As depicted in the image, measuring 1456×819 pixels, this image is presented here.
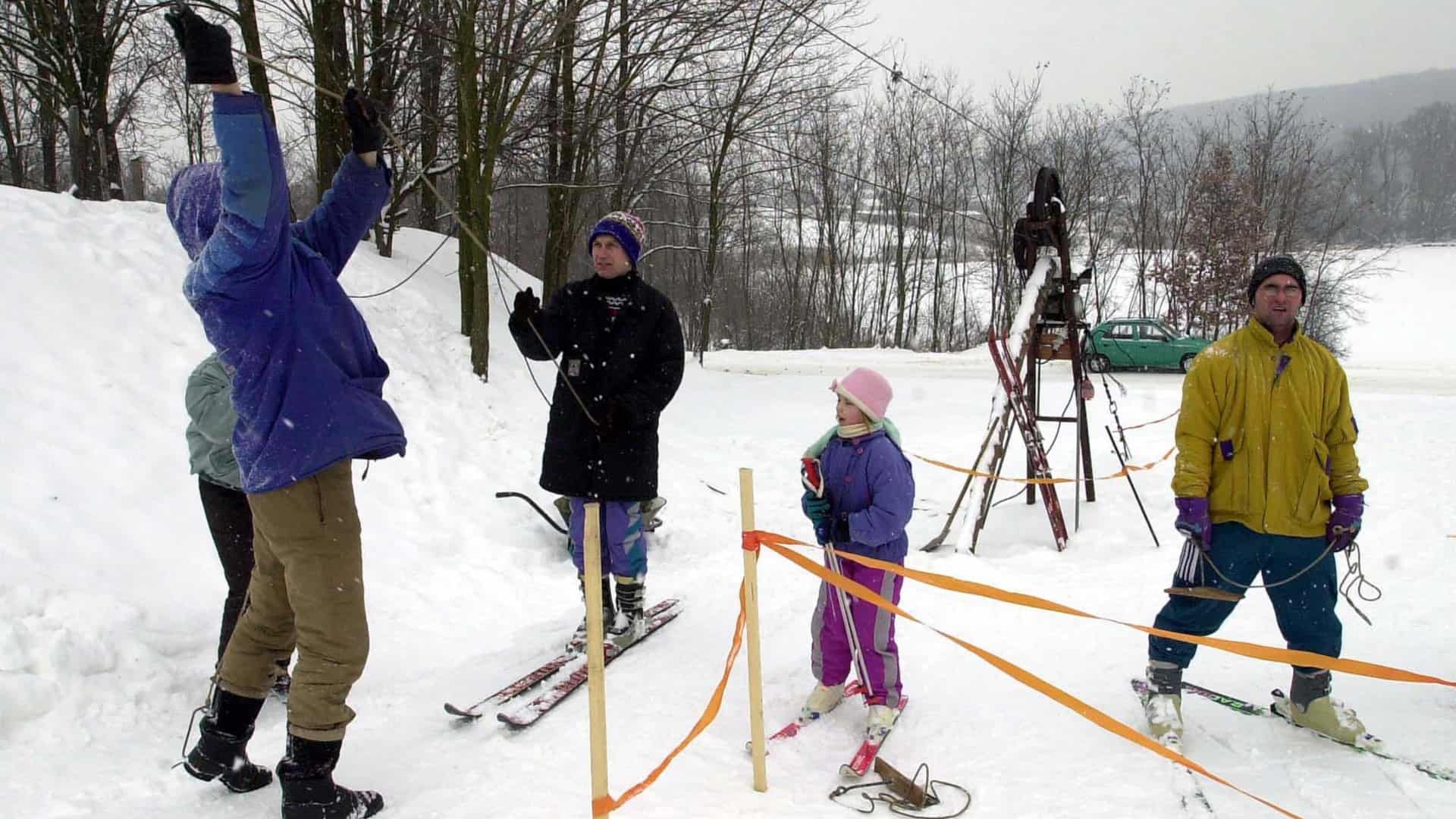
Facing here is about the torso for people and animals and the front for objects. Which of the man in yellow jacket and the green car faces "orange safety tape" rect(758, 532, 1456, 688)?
the man in yellow jacket

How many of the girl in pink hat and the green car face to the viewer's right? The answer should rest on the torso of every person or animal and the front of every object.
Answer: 1

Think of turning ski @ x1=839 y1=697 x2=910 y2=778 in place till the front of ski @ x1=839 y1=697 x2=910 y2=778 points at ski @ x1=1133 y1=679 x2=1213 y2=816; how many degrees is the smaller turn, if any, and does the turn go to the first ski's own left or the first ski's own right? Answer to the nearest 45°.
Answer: approximately 135° to the first ski's own left

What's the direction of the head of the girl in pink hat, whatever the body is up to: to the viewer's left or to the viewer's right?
to the viewer's left

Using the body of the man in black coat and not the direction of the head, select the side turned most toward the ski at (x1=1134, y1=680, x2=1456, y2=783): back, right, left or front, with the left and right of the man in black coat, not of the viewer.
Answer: left

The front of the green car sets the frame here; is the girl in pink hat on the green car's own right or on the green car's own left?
on the green car's own right

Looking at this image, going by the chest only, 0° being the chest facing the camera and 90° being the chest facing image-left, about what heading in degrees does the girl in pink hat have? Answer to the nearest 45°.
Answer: approximately 45°

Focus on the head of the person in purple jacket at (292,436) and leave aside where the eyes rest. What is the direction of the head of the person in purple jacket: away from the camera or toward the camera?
away from the camera

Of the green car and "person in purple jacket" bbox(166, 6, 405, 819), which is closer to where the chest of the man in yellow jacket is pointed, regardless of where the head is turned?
the person in purple jacket

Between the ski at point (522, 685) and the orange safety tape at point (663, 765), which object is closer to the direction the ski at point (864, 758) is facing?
the orange safety tape

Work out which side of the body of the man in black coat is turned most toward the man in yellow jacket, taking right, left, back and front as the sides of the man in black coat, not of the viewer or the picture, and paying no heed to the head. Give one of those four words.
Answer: left

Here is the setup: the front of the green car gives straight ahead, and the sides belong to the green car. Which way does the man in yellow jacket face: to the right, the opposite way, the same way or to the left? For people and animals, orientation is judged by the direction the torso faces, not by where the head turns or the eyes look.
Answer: to the right
